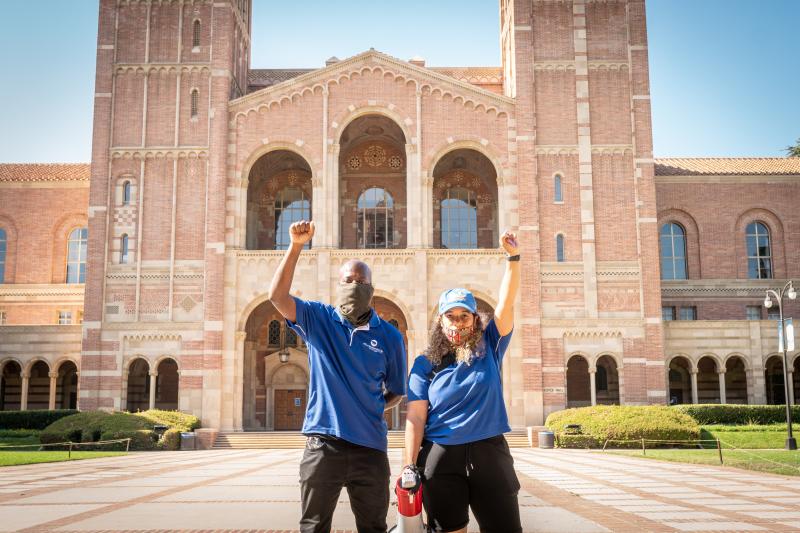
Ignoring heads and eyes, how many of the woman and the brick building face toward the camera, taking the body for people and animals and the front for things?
2

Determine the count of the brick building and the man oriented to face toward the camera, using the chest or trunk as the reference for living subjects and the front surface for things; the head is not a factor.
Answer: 2

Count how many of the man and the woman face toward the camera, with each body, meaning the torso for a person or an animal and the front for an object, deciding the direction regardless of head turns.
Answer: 2

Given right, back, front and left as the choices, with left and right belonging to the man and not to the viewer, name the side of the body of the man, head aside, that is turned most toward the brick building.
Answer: back

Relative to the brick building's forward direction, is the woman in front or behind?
in front

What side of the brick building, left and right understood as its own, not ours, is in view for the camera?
front

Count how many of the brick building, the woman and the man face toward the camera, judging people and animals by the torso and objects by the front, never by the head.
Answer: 3

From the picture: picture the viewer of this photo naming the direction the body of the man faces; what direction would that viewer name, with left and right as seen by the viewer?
facing the viewer

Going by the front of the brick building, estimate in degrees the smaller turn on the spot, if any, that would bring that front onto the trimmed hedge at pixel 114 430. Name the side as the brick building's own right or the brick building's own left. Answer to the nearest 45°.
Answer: approximately 45° to the brick building's own right
